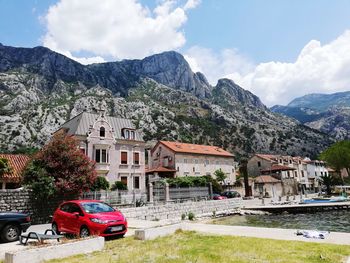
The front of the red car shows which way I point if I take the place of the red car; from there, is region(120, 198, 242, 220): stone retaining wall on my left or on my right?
on my left

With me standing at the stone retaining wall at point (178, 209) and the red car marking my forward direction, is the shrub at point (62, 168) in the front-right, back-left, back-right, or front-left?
front-right

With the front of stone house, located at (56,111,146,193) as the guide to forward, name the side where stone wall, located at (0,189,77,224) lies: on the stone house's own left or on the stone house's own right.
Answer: on the stone house's own right

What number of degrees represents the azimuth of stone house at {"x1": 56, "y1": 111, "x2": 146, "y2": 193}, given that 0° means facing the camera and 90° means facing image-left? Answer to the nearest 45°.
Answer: approximately 315°

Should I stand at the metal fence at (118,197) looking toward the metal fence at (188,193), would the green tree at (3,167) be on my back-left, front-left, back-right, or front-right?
back-left

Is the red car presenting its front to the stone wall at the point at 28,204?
no

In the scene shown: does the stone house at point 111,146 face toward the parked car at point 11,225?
no

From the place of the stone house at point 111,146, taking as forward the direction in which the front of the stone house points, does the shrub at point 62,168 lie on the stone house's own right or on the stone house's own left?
on the stone house's own right

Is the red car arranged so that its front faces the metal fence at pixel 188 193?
no

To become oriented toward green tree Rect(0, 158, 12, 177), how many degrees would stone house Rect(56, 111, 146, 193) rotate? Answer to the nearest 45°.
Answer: approximately 90° to its right
